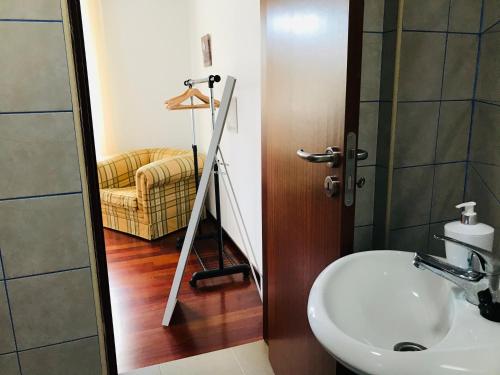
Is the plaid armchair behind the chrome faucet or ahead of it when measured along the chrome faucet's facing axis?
ahead

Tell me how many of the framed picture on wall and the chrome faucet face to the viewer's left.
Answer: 2

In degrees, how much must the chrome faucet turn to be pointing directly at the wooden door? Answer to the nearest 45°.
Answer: approximately 45° to its right

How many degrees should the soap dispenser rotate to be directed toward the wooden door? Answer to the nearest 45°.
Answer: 0° — it already faces it

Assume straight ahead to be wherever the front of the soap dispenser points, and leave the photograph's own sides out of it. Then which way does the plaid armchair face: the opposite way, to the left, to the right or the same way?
to the left

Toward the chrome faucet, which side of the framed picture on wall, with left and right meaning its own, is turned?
left

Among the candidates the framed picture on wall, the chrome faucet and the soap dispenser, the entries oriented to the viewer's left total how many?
3

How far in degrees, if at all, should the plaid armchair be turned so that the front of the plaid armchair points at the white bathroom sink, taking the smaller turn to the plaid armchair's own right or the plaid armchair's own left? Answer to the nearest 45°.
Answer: approximately 45° to the plaid armchair's own left

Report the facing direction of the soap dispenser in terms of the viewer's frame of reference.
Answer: facing to the left of the viewer

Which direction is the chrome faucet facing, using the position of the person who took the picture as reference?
facing to the left of the viewer

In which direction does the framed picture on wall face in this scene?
to the viewer's left

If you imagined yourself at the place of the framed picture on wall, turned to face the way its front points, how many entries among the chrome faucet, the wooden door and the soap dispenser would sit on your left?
3
